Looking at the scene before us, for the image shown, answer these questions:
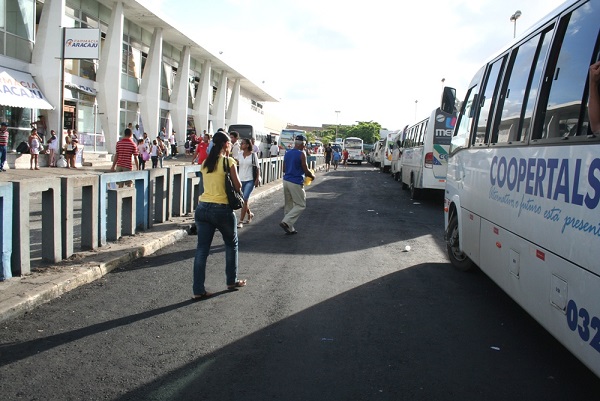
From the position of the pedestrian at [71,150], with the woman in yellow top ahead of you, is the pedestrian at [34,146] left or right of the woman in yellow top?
right

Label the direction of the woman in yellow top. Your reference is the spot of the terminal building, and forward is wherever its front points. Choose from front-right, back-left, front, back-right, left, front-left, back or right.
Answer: front-right

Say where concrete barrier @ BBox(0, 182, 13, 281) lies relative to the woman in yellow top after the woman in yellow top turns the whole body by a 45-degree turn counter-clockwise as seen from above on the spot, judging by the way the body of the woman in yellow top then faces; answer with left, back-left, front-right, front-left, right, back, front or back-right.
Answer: left

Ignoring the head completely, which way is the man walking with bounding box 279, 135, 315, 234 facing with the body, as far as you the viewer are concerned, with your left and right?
facing away from the viewer and to the right of the viewer

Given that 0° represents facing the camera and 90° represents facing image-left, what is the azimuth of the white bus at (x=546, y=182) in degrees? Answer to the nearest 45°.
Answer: approximately 135°

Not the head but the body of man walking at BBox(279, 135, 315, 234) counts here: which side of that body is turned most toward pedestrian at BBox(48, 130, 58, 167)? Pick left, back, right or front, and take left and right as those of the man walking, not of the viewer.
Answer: left

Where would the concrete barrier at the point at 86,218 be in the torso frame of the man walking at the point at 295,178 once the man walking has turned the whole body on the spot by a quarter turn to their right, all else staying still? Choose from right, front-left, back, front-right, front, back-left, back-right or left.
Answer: right

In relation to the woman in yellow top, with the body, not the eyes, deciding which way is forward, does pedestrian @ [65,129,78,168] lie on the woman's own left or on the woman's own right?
on the woman's own left

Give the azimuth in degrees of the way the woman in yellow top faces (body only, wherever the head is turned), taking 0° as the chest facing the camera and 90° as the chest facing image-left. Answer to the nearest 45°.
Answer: approximately 225°

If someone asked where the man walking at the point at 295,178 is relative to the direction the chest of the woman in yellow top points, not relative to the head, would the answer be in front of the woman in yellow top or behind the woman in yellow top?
in front
